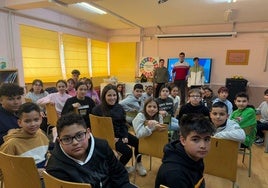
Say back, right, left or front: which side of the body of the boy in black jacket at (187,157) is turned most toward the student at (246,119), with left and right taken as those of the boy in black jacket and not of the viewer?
left

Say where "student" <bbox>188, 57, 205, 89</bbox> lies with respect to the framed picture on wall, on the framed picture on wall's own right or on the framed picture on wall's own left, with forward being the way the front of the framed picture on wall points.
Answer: on the framed picture on wall's own right

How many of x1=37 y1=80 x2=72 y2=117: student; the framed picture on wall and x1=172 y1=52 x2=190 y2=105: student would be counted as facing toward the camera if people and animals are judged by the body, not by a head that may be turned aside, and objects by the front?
3

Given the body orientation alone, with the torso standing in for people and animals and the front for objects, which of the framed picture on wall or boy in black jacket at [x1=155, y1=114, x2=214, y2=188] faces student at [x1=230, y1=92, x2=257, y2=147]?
the framed picture on wall

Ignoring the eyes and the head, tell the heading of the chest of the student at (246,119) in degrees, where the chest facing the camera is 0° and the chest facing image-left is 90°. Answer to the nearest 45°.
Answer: approximately 45°

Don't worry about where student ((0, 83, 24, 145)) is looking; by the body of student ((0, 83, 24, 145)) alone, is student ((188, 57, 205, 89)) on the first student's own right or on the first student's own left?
on the first student's own left

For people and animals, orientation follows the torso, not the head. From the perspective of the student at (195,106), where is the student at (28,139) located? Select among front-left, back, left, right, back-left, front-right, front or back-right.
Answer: front-right

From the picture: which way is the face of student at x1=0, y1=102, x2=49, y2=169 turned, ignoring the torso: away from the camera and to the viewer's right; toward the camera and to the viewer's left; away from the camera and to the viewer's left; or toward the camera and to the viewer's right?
toward the camera and to the viewer's right

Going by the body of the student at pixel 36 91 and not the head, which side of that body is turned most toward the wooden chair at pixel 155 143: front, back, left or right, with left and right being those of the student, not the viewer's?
front
